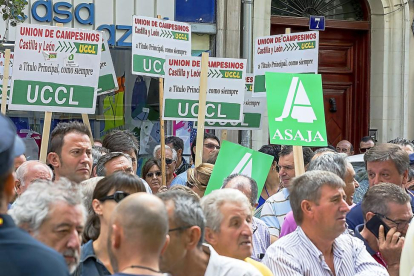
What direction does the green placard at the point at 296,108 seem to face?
toward the camera

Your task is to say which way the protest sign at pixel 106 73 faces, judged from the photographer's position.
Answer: facing the viewer

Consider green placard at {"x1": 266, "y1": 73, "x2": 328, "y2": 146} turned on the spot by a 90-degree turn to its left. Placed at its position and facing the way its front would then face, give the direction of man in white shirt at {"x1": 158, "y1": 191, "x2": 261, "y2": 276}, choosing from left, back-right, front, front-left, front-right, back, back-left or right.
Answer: right

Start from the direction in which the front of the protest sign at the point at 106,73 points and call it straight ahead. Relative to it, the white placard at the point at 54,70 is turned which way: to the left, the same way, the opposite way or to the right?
the same way

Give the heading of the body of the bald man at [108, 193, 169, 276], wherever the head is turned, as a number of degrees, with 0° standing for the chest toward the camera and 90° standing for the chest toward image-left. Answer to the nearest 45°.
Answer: approximately 135°

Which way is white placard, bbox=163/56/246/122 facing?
toward the camera

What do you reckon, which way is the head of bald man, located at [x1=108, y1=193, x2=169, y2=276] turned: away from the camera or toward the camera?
away from the camera

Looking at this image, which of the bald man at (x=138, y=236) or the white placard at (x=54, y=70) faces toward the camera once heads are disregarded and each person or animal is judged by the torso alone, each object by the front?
the white placard

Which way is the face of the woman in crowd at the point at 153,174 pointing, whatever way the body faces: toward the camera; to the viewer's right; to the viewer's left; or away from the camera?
toward the camera

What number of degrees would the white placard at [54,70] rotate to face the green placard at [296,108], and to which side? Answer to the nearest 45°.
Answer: approximately 45° to its left

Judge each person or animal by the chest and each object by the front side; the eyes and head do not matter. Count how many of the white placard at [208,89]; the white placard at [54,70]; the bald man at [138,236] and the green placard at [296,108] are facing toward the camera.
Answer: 3
